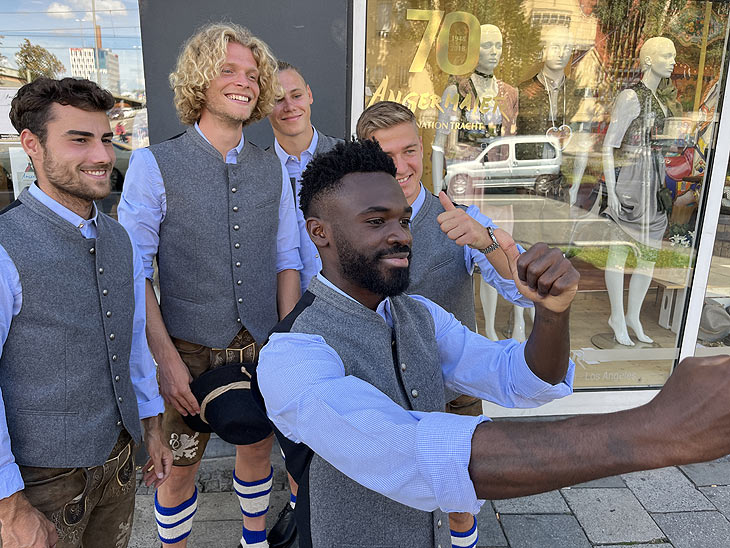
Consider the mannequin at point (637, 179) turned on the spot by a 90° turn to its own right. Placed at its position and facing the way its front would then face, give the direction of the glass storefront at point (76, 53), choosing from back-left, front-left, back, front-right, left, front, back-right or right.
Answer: front

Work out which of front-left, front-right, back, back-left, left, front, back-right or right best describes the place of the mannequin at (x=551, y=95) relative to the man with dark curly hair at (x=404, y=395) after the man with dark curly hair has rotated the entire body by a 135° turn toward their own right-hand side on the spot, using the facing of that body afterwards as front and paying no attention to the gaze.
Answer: right

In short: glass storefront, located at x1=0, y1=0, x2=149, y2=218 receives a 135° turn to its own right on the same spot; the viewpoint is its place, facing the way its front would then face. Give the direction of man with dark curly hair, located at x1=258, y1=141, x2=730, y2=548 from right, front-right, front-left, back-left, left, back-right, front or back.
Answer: back-left

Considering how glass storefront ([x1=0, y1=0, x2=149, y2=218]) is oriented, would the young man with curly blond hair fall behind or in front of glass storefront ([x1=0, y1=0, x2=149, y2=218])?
in front

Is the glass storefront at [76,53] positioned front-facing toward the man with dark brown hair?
yes

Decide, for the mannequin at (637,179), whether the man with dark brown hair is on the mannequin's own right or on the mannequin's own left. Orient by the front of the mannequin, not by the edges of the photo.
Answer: on the mannequin's own right

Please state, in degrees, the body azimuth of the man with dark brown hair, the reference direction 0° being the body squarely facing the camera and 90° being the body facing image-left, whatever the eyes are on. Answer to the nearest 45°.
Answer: approximately 315°

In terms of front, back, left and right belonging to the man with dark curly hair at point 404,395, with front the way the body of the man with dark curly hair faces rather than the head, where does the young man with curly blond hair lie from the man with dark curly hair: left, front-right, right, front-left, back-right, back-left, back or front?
back

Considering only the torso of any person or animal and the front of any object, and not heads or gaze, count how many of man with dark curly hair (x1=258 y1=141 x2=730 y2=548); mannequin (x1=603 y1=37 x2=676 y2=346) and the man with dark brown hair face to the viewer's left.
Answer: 0

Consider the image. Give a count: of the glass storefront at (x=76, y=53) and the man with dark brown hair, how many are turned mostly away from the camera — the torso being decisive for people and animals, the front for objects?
0

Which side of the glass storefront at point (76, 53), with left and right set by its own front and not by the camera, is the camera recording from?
front

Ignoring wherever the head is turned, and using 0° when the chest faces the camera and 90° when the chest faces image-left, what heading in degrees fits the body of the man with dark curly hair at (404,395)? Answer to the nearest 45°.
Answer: approximately 315°

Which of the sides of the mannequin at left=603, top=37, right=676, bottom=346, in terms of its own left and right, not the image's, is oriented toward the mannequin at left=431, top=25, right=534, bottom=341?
right

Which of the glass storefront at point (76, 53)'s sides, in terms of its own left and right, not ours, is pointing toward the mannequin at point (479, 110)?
left

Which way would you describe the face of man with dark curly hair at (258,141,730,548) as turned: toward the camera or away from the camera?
toward the camera

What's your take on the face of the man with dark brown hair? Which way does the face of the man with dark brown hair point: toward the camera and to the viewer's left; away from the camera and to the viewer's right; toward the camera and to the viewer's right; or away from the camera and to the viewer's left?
toward the camera and to the viewer's right
